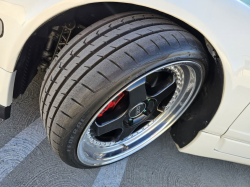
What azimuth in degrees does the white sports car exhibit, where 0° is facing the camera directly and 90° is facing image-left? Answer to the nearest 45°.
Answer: approximately 90°
